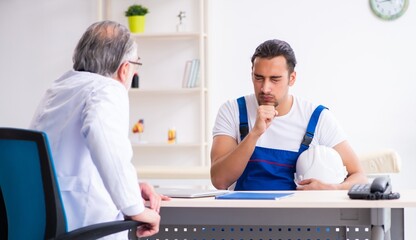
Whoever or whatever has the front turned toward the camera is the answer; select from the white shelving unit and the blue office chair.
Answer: the white shelving unit

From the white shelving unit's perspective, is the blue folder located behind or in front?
in front

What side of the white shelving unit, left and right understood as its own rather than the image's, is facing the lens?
front

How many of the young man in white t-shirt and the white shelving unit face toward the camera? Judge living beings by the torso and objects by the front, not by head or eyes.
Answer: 2

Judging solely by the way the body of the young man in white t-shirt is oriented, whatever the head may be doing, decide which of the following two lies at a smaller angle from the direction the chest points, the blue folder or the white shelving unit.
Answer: the blue folder

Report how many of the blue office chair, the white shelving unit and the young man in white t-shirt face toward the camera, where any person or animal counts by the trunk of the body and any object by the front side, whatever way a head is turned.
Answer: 2

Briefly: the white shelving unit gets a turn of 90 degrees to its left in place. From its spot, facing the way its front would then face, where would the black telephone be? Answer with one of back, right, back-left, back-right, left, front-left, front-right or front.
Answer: right

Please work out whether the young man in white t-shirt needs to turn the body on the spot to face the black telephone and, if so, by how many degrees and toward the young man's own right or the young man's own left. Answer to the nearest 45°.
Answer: approximately 45° to the young man's own left

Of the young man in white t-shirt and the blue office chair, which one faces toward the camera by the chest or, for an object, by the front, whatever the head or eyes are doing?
the young man in white t-shirt

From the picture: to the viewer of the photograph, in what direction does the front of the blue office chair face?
facing away from the viewer and to the right of the viewer

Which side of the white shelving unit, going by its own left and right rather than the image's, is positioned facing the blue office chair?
front

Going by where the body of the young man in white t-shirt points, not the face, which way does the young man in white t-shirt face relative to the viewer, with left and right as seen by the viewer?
facing the viewer

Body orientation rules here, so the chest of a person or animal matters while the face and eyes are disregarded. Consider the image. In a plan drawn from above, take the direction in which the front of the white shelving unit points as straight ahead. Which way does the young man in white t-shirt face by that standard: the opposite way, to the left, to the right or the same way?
the same way

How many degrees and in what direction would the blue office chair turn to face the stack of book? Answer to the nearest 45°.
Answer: approximately 45° to its left

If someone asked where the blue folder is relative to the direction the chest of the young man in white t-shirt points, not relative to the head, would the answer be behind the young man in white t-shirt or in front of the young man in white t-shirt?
in front

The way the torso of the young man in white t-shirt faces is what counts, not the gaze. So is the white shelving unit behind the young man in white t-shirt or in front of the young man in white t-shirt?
behind

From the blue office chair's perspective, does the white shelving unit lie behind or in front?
in front

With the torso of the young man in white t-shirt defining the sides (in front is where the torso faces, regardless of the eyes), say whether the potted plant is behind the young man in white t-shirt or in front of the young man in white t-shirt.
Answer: behind
